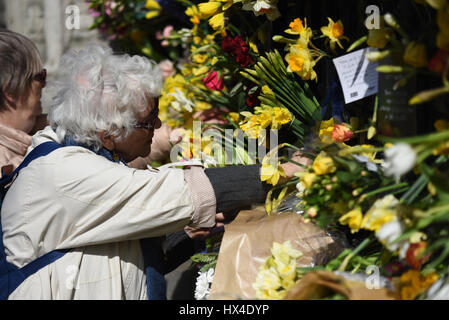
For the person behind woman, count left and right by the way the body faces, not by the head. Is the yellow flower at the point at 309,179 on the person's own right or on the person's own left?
on the person's own right

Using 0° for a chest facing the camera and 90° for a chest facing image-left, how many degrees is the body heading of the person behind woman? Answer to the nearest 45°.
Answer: approximately 270°

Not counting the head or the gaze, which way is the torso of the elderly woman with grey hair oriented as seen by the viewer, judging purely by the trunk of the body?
to the viewer's right

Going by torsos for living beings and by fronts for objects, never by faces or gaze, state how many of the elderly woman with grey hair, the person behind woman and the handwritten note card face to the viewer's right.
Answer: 2

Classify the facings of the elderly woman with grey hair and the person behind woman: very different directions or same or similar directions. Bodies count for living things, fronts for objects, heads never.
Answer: same or similar directions

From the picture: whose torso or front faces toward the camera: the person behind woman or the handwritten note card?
the handwritten note card

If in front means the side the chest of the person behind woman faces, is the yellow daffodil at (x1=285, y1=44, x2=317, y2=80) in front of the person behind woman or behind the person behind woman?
in front

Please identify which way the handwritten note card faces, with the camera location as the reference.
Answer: facing the viewer

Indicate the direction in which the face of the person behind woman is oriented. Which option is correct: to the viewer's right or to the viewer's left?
to the viewer's right

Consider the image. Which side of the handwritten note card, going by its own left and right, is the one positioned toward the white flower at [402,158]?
front

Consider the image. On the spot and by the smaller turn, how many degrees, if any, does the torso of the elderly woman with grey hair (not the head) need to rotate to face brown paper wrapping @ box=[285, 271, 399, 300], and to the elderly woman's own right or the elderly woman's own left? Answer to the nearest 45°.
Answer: approximately 45° to the elderly woman's own right

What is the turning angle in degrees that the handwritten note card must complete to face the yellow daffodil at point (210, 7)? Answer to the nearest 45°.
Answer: approximately 135° to its right
